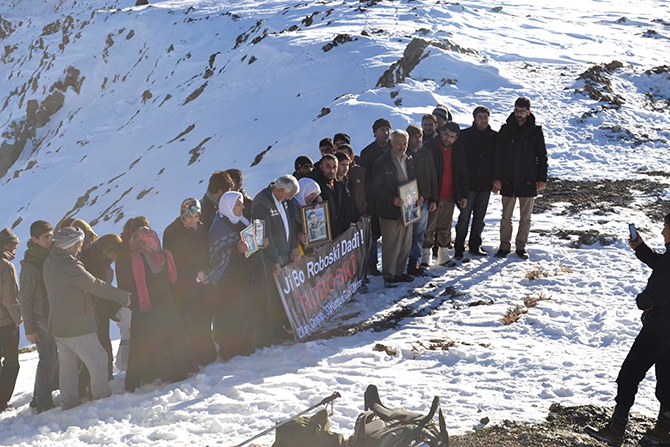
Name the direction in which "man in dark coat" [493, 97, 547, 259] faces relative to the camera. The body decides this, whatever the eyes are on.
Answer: toward the camera

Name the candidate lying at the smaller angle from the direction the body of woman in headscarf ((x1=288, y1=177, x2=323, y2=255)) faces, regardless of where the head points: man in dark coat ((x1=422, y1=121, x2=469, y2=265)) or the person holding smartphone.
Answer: the person holding smartphone

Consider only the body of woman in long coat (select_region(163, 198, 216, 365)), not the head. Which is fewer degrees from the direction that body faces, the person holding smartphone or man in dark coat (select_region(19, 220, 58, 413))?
the person holding smartphone

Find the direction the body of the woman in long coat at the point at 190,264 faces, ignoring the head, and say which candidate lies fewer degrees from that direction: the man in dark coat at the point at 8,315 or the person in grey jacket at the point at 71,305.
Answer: the person in grey jacket

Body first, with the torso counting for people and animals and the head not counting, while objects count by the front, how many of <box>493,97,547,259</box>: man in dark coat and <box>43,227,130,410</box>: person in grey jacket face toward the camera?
1

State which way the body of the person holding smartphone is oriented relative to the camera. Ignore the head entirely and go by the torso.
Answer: to the viewer's left

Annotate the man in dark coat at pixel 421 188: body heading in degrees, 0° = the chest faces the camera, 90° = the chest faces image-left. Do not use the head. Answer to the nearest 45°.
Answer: approximately 315°

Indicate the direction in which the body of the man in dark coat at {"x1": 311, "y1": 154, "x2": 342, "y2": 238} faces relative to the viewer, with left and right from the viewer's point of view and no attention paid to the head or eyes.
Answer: facing the viewer and to the right of the viewer

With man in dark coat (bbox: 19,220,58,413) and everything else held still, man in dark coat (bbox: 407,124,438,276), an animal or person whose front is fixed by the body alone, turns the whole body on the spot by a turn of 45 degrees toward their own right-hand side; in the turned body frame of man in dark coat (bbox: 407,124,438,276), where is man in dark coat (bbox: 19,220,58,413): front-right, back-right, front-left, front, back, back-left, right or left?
front-right
